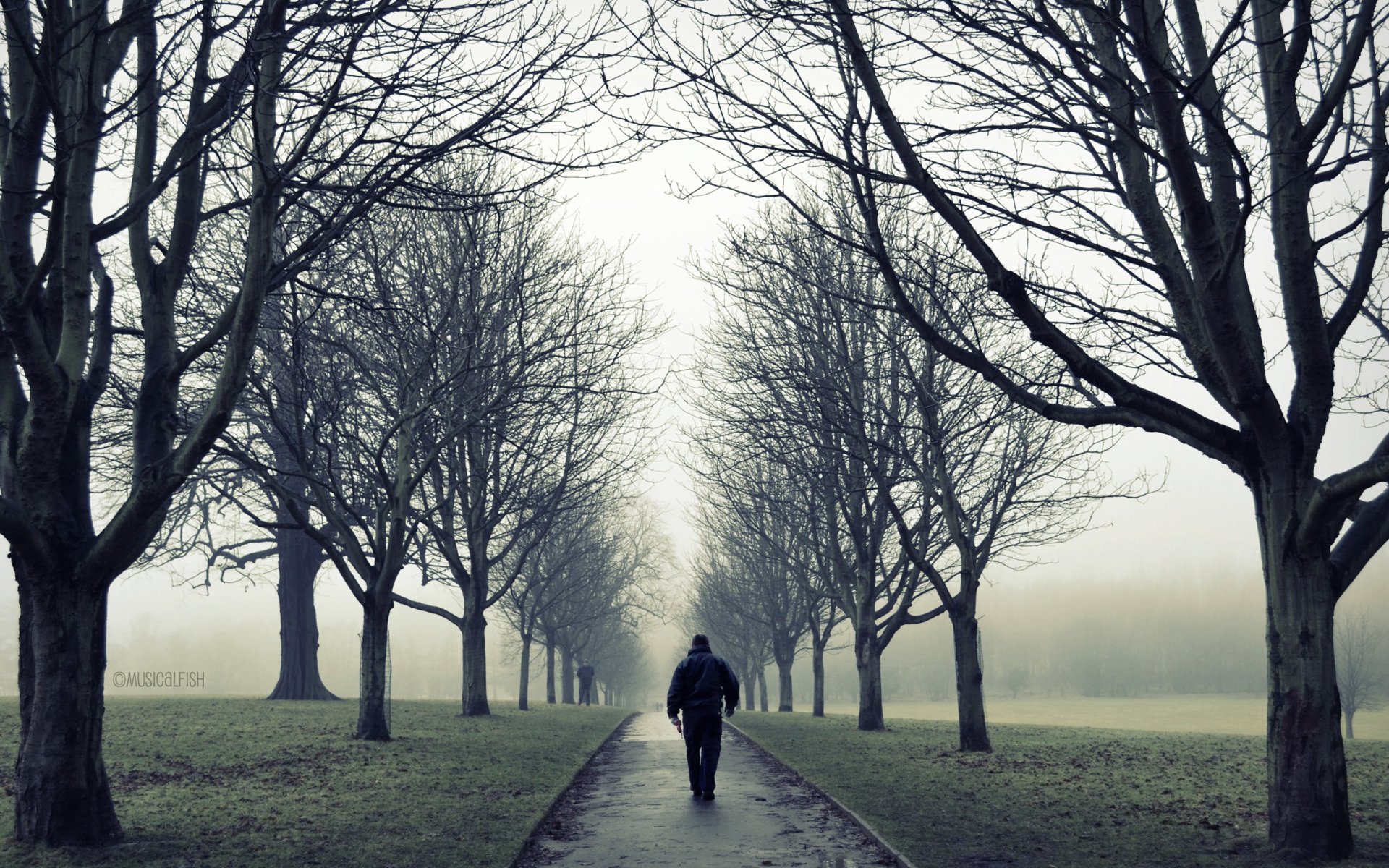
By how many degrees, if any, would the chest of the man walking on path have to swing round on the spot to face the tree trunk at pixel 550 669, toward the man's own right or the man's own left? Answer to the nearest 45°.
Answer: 0° — they already face it

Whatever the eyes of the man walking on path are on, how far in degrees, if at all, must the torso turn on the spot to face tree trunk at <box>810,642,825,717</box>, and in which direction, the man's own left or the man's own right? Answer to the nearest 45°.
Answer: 0° — they already face it

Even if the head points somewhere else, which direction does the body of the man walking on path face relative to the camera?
away from the camera

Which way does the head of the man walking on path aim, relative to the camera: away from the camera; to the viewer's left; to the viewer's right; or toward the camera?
away from the camera

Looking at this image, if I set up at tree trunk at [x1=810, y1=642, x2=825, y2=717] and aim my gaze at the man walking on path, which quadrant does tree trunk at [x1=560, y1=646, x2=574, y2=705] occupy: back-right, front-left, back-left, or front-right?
back-right

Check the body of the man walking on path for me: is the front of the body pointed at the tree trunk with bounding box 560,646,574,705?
yes

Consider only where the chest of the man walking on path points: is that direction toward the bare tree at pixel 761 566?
yes

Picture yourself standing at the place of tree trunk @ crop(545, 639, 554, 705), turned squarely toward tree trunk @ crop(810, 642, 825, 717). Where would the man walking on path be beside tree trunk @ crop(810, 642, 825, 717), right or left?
right
